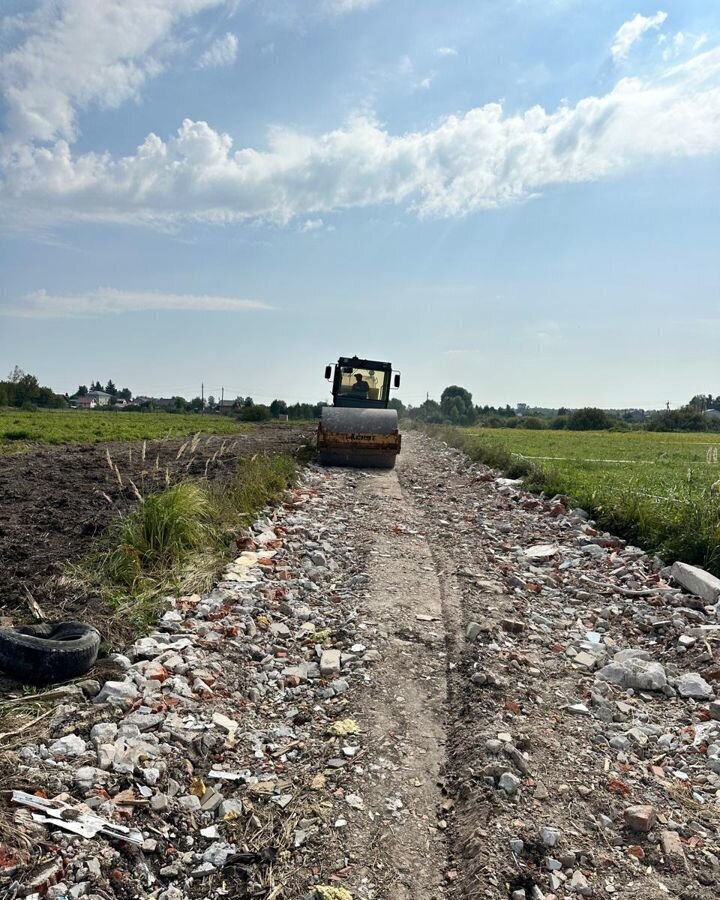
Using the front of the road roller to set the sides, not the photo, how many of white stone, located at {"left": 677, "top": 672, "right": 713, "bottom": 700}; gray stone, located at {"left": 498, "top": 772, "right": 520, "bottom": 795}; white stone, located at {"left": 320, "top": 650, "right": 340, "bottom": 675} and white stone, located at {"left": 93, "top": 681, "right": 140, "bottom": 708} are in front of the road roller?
4

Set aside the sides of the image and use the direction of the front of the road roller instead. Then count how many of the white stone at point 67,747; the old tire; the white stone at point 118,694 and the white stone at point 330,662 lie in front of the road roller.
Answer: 4

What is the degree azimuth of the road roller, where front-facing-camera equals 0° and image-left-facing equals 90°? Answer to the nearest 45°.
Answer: approximately 0°

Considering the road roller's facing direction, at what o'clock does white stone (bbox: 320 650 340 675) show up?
The white stone is roughly at 12 o'clock from the road roller.

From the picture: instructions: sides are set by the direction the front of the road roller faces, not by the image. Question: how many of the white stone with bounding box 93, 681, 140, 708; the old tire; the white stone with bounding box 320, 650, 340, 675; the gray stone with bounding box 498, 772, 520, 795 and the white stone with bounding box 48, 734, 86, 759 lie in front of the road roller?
5

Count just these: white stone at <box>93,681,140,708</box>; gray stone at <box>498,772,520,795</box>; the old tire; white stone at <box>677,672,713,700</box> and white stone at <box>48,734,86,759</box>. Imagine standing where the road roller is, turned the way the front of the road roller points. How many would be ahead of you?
5

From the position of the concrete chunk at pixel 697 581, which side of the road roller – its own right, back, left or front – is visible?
front

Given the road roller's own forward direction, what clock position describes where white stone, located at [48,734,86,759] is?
The white stone is roughly at 12 o'clock from the road roller.

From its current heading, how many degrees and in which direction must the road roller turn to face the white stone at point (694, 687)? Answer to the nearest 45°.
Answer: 0° — it already faces it

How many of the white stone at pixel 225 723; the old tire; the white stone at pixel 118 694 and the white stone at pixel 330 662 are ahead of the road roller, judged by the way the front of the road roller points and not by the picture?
4

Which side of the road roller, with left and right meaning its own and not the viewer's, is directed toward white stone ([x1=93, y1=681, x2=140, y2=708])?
front
